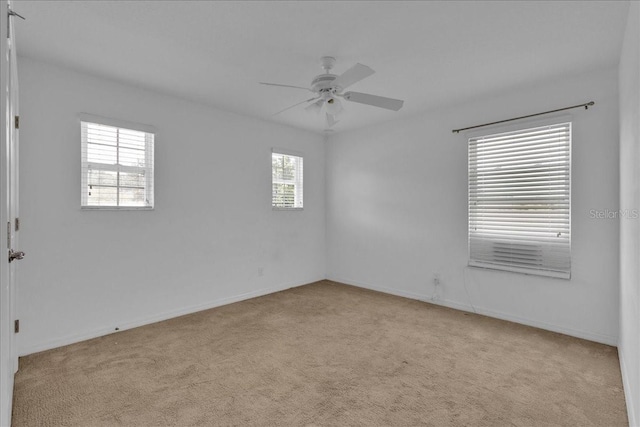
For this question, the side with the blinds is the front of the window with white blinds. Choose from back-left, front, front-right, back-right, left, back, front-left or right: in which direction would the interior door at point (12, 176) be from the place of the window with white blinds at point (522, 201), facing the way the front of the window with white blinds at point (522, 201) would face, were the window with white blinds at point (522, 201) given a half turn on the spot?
back

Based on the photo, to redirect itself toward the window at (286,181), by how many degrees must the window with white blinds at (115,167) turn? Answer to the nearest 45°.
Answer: approximately 45° to its left

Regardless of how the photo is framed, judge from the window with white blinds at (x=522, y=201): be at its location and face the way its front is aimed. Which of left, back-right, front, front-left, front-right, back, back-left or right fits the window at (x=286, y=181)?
front-right

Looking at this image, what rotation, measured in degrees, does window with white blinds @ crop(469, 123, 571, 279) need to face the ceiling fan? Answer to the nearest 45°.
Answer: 0° — it already faces it

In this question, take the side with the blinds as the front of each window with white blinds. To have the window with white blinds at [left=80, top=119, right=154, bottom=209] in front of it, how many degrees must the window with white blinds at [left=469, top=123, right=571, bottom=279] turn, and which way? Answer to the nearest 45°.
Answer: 0° — it already faces it

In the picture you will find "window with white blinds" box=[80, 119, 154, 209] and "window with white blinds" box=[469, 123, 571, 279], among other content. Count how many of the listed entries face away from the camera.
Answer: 0

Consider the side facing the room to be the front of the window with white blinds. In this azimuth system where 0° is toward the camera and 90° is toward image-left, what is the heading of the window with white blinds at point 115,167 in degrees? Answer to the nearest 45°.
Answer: approximately 315°

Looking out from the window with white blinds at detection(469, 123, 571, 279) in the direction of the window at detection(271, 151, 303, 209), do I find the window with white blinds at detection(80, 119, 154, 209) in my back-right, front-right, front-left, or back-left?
front-left

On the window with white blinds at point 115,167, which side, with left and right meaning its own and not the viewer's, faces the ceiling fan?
front

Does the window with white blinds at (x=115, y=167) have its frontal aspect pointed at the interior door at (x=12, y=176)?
no
